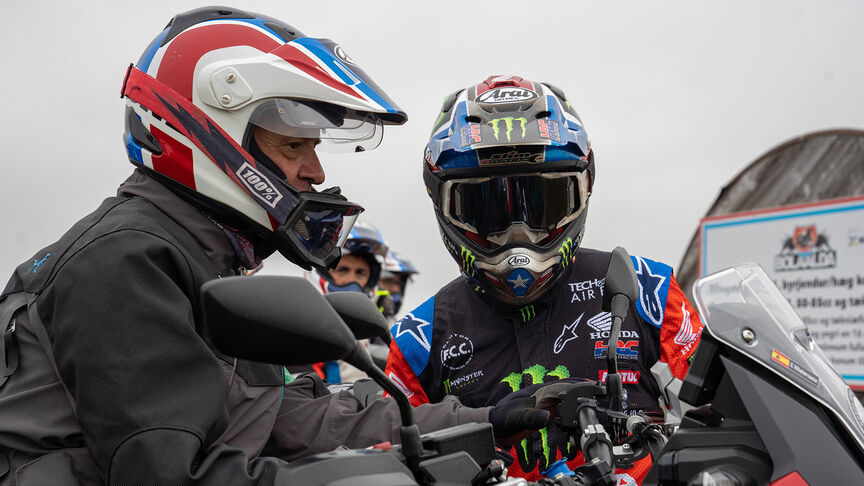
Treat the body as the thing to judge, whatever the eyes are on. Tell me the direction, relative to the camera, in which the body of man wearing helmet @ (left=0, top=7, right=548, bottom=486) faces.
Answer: to the viewer's right

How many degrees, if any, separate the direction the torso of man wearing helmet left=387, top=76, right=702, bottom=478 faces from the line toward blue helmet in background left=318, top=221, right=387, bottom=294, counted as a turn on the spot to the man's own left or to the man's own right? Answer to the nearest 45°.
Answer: approximately 180°

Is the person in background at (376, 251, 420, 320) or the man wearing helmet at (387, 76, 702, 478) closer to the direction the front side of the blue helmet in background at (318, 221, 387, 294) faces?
the man wearing helmet

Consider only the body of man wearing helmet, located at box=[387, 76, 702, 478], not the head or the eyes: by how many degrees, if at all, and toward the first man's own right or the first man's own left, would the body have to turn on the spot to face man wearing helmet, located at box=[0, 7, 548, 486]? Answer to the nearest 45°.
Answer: approximately 45° to the first man's own right

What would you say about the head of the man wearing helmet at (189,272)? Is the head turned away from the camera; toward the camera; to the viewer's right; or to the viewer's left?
to the viewer's right

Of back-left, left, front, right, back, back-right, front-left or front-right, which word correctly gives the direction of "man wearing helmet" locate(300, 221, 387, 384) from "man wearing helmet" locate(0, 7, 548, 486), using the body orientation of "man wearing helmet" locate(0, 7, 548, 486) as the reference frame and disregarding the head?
left

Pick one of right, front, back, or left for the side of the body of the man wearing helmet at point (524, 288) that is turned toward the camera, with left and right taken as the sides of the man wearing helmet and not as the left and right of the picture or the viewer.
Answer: front

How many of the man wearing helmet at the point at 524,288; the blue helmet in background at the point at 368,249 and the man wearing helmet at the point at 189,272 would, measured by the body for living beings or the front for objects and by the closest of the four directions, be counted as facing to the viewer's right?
1

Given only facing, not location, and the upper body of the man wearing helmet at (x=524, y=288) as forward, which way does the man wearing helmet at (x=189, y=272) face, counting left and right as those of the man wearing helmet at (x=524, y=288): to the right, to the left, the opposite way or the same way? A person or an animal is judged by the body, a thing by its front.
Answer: to the left

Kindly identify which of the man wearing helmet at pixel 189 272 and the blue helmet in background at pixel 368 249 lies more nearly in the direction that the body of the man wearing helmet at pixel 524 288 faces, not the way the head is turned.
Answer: the man wearing helmet

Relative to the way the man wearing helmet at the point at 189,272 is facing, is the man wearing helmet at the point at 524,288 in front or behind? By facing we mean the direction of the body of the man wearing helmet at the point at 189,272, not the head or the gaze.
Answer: in front

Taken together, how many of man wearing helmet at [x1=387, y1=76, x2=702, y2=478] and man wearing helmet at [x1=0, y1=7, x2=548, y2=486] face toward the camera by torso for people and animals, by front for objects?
1

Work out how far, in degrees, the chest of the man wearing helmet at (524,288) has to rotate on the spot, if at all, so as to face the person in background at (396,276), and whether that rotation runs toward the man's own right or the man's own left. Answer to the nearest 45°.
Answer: approximately 180°

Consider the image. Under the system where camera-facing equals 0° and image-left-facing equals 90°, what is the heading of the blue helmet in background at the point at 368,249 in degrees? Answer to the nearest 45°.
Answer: approximately 45°
